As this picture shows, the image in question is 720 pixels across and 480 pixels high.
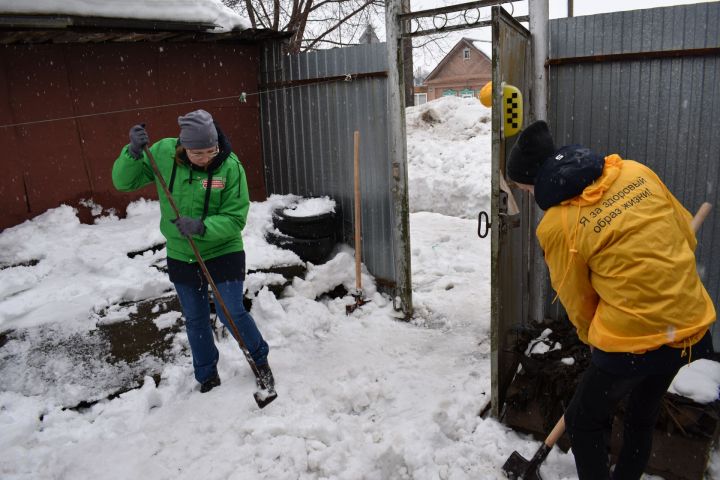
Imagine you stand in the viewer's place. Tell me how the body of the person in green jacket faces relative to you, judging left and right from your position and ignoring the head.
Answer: facing the viewer

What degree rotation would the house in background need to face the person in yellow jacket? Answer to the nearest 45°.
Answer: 0° — it already faces them

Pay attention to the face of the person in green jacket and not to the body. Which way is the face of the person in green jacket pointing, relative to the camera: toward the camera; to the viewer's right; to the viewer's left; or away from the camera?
toward the camera

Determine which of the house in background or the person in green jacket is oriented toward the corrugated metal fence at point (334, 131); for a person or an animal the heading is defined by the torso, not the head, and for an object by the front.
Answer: the house in background

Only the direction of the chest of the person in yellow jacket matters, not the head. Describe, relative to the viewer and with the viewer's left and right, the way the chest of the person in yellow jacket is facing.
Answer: facing away from the viewer and to the left of the viewer

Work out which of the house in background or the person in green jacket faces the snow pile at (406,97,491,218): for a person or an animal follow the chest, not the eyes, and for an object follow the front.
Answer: the house in background

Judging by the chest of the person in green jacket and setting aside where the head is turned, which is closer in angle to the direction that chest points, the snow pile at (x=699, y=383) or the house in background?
the snow pile

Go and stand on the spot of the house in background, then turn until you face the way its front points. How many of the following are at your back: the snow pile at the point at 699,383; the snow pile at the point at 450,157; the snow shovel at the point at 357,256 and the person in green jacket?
0

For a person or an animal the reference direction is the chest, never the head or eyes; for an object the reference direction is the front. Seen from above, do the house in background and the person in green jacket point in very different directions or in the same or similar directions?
same or similar directions

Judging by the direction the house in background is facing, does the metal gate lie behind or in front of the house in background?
in front

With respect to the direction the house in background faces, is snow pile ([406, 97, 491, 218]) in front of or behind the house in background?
in front

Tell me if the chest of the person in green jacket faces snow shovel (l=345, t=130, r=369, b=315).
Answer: no

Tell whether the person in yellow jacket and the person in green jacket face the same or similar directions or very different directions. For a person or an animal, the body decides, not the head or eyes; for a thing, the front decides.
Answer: very different directions

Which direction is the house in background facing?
toward the camera

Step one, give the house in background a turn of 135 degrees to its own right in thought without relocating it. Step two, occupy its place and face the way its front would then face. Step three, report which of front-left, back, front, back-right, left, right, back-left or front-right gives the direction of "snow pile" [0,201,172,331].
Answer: back-left

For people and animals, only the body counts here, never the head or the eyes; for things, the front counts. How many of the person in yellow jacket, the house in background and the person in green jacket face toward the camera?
2

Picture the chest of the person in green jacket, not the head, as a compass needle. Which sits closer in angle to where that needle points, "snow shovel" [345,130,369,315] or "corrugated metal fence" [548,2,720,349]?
the corrugated metal fence
